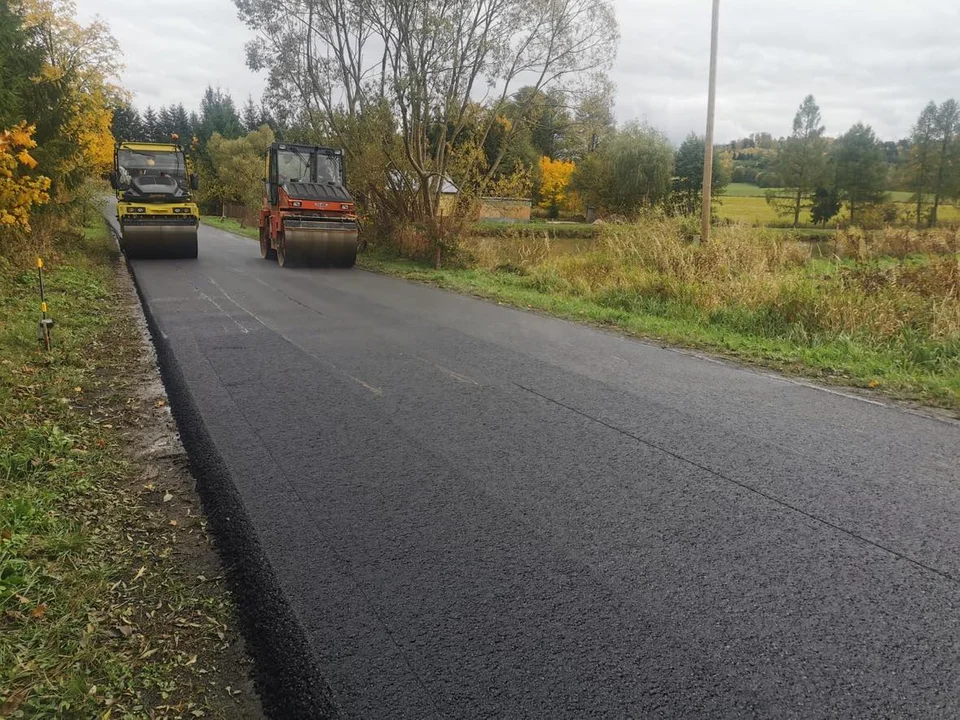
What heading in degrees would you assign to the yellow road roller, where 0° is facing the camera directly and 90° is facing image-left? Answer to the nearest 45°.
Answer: approximately 0°

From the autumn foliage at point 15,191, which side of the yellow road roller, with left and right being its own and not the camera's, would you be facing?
front

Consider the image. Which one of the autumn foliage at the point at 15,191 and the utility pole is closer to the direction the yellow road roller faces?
the autumn foliage
